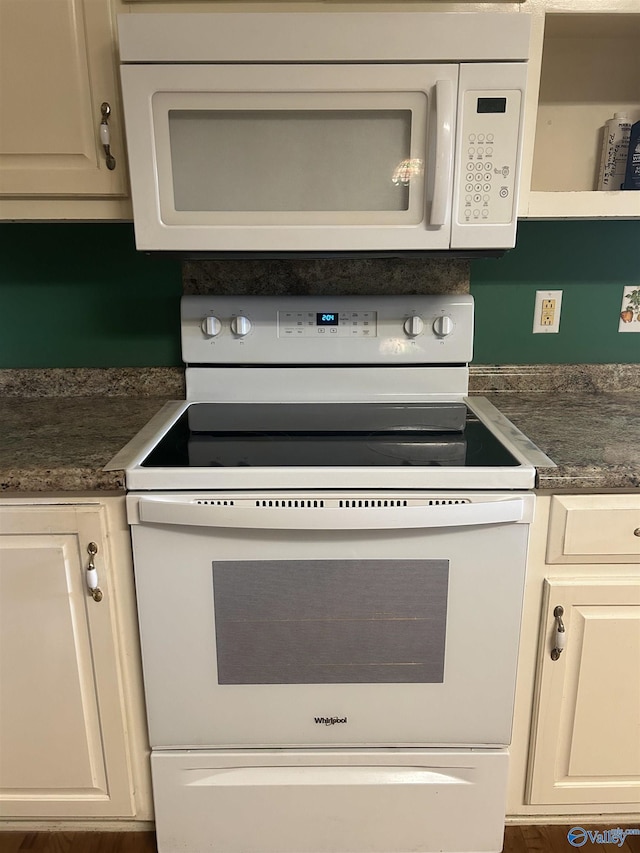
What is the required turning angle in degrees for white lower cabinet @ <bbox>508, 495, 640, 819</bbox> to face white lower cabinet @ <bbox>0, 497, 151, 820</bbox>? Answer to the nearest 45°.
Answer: approximately 45° to its right

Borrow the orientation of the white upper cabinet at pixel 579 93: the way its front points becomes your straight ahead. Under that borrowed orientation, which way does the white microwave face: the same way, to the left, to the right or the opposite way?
the same way

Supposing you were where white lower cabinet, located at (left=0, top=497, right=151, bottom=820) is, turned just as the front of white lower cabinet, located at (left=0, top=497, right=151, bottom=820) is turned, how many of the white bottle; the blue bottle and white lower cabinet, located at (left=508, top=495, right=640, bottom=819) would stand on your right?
0

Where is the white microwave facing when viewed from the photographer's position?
facing the viewer

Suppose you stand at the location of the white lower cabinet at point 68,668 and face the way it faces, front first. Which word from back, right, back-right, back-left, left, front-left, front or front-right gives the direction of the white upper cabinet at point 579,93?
left

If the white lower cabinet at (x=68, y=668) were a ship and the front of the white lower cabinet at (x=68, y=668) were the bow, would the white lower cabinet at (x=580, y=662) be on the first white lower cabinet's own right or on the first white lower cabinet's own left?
on the first white lower cabinet's own left

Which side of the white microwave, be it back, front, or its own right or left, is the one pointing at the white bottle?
left

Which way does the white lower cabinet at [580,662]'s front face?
toward the camera

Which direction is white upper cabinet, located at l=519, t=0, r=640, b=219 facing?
toward the camera
